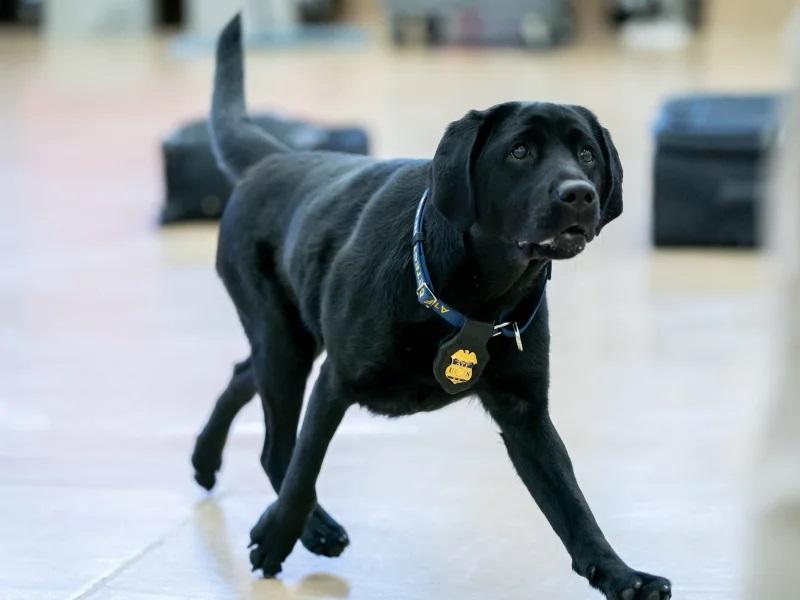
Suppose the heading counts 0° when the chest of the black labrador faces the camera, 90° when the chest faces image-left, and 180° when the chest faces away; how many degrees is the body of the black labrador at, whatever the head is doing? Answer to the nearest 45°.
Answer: approximately 315°
